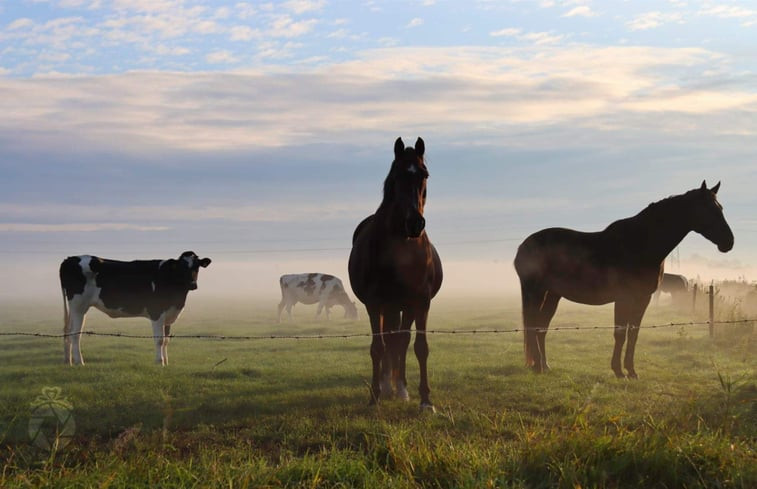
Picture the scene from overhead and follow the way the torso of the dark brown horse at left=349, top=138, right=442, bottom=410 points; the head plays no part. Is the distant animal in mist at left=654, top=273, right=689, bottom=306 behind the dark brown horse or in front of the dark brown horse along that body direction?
behind

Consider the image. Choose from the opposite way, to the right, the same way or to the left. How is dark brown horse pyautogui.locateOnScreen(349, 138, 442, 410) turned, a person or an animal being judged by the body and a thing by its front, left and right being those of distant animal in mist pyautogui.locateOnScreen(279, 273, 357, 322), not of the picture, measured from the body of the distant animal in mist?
to the right

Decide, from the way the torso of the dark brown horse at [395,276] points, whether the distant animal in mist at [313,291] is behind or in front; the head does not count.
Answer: behind

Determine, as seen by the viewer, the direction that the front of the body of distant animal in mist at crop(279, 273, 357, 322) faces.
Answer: to the viewer's right

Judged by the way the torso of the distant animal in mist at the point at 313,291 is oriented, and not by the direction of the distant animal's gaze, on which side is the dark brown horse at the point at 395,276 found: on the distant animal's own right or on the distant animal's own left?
on the distant animal's own right

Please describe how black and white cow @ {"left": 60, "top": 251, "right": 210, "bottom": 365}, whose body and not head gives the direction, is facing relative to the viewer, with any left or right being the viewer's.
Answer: facing to the right of the viewer

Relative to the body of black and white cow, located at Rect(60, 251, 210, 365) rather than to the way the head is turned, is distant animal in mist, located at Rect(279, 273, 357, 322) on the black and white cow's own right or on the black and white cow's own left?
on the black and white cow's own left

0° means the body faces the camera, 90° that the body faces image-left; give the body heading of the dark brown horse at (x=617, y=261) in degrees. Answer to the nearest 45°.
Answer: approximately 270°

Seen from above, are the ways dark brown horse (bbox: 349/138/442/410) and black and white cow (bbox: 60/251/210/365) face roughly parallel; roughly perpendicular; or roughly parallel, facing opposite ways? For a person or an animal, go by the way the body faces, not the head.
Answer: roughly perpendicular

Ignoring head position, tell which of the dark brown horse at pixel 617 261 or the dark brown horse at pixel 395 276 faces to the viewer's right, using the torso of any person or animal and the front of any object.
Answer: the dark brown horse at pixel 617 261
